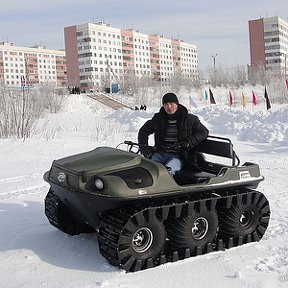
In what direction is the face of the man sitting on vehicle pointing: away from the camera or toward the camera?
toward the camera

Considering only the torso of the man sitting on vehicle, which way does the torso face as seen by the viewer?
toward the camera

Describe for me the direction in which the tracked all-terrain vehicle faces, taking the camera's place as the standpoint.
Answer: facing the viewer and to the left of the viewer
